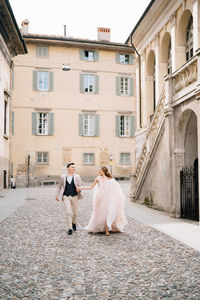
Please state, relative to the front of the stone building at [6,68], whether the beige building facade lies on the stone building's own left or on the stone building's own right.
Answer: on the stone building's own left

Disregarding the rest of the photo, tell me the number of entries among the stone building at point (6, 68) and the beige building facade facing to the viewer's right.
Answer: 1

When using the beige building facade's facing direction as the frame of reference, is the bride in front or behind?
in front

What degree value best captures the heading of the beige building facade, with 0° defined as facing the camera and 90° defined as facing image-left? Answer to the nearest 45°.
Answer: approximately 0°

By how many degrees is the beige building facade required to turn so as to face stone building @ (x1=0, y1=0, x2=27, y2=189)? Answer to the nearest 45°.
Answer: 0° — it already faces it

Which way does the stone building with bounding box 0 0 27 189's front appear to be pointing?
to the viewer's right

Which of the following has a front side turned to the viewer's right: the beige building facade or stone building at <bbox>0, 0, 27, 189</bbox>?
the stone building

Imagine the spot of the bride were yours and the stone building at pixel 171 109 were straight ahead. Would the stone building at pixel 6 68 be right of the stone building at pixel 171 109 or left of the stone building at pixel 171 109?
left

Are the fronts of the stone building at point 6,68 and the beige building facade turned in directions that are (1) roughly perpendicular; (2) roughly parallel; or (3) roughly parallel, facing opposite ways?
roughly perpendicular

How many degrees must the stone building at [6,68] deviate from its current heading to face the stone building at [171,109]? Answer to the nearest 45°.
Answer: approximately 45° to its right
